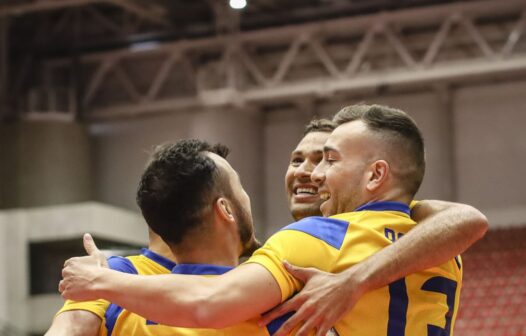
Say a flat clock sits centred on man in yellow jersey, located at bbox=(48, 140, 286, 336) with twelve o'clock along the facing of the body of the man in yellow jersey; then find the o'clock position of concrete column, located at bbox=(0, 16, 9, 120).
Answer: The concrete column is roughly at 10 o'clock from the man in yellow jersey.

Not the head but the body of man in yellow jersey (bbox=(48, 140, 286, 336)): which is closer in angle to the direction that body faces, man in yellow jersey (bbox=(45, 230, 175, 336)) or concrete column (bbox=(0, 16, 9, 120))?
the concrete column

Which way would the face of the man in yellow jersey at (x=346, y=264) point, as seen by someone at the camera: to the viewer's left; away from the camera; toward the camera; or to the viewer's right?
to the viewer's left

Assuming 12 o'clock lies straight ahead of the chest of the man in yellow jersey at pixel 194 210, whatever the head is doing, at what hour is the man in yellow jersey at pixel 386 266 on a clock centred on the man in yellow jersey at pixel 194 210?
the man in yellow jersey at pixel 386 266 is roughly at 2 o'clock from the man in yellow jersey at pixel 194 210.

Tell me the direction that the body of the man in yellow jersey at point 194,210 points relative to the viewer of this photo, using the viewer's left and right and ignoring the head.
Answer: facing away from the viewer and to the right of the viewer

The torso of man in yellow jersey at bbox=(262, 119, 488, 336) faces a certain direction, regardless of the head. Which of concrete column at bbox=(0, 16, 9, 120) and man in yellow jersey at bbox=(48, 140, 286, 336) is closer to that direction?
the man in yellow jersey

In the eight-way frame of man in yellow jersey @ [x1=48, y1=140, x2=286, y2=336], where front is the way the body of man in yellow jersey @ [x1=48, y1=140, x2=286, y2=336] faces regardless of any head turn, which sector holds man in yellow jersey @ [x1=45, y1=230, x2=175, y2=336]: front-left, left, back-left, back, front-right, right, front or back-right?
left
